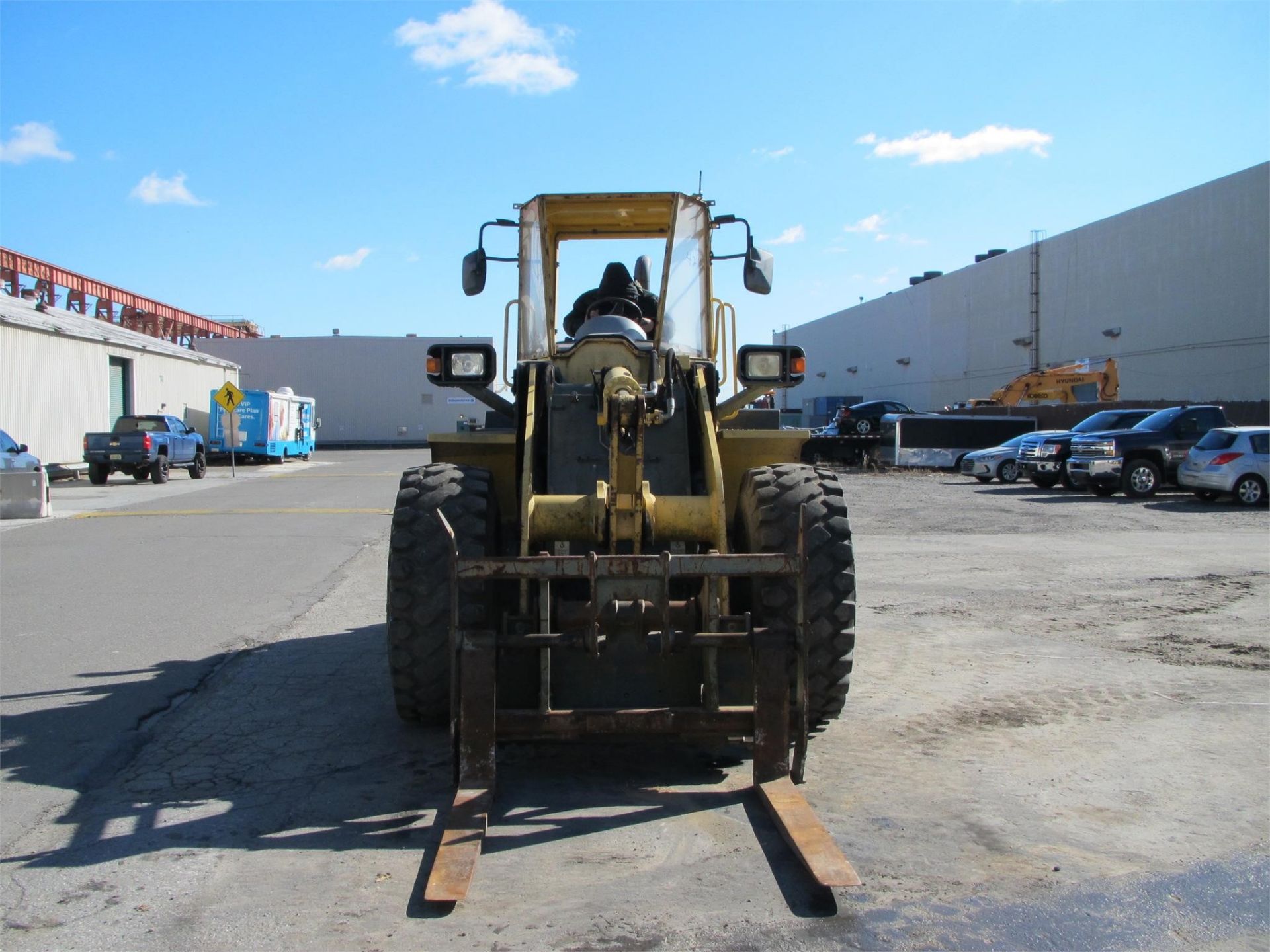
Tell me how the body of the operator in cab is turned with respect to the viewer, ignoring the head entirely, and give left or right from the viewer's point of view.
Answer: facing the viewer

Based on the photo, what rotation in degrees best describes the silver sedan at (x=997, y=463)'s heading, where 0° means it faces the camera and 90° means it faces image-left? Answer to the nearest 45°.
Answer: approximately 45°

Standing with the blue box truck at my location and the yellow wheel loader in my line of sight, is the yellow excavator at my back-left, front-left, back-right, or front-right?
front-left

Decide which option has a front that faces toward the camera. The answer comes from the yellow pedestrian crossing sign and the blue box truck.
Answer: the yellow pedestrian crossing sign

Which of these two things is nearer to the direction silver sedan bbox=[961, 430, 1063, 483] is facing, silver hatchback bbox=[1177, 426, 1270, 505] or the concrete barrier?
the concrete barrier

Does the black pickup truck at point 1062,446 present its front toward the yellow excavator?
no

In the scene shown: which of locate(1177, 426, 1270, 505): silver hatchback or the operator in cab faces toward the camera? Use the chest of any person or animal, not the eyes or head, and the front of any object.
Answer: the operator in cab

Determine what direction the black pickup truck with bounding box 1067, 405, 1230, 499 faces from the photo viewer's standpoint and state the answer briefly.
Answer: facing the viewer and to the left of the viewer

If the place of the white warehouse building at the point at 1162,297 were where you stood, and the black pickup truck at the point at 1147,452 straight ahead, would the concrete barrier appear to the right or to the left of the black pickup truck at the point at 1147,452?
right

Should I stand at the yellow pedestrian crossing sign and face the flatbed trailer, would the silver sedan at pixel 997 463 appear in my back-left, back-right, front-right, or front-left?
front-right

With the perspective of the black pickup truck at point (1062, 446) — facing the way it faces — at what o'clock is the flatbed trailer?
The flatbed trailer is roughly at 3 o'clock from the black pickup truck.

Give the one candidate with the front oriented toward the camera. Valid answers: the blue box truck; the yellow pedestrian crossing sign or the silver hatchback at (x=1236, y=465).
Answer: the yellow pedestrian crossing sign

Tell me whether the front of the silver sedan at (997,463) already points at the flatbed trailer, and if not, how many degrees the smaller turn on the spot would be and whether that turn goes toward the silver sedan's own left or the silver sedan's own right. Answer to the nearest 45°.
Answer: approximately 90° to the silver sedan's own right

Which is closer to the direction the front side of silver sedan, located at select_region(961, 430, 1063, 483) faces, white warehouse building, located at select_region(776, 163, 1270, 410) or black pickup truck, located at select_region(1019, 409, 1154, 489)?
the black pickup truck

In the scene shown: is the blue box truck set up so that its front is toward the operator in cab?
no
